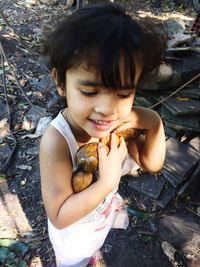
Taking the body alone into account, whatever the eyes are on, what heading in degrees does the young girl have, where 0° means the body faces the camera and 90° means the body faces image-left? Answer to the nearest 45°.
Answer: approximately 315°
